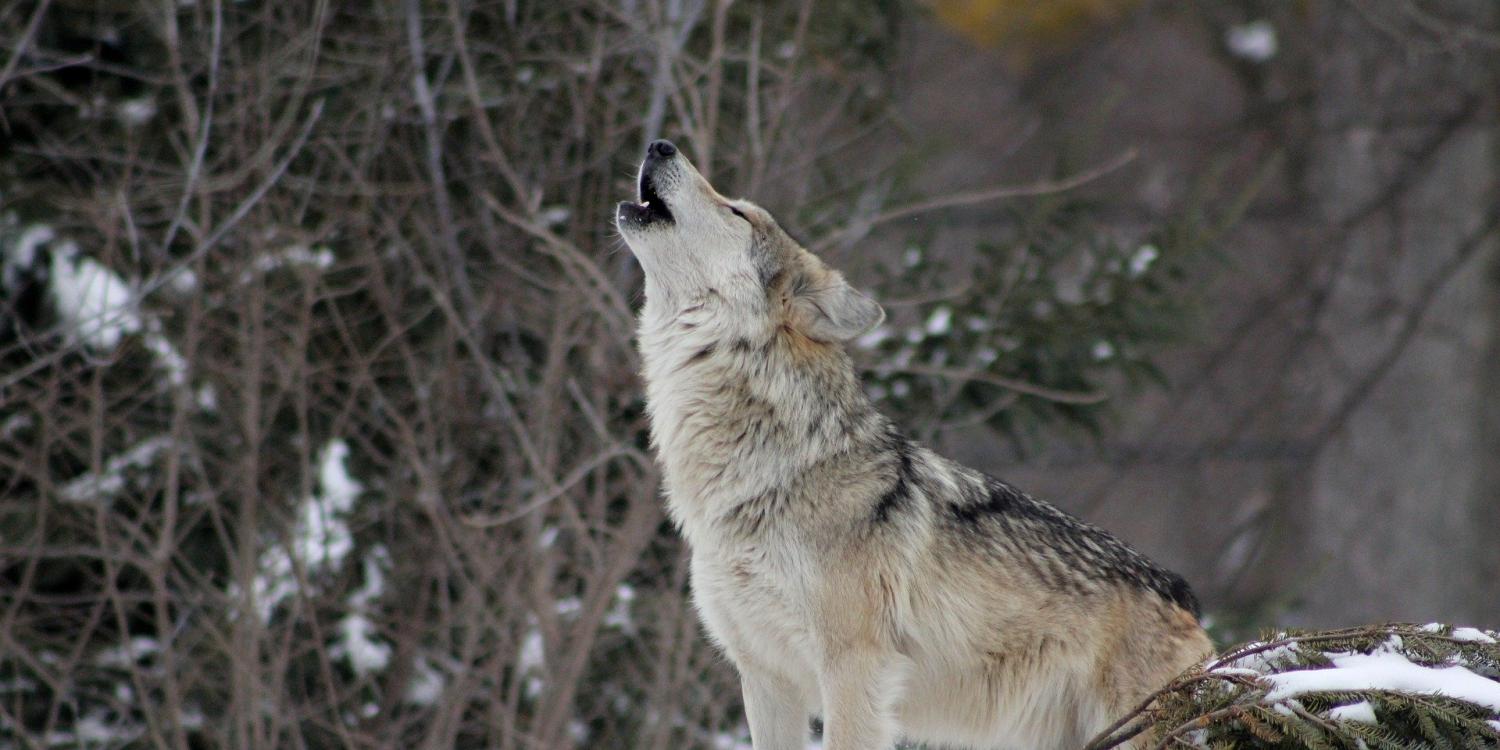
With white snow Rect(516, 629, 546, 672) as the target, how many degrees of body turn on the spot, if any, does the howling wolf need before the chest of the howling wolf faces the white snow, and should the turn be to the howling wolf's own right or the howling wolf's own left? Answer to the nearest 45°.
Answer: approximately 90° to the howling wolf's own right

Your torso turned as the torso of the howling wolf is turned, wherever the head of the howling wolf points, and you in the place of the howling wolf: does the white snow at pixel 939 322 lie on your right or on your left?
on your right

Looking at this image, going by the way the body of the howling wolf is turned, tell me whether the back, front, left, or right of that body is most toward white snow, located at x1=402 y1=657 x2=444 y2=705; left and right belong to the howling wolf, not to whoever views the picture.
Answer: right

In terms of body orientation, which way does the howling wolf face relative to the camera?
to the viewer's left

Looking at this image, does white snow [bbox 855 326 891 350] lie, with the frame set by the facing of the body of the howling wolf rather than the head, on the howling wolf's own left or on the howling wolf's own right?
on the howling wolf's own right

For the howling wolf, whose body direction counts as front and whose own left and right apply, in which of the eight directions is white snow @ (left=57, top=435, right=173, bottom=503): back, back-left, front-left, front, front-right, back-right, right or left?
front-right

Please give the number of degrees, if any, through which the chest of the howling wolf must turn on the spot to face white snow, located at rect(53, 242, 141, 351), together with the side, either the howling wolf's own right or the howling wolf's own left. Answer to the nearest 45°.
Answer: approximately 45° to the howling wolf's own right

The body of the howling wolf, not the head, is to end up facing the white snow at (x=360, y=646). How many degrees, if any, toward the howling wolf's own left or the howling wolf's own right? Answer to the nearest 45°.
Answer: approximately 45° to the howling wolf's own right

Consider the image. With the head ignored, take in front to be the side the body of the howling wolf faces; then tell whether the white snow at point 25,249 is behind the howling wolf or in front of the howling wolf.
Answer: in front

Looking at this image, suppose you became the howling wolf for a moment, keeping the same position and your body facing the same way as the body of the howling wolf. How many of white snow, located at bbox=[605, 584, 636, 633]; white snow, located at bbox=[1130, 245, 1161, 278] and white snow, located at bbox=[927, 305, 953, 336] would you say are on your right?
3

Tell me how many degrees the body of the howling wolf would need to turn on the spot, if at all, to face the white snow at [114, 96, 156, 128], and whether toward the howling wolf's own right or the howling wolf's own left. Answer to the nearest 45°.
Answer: approximately 45° to the howling wolf's own right
